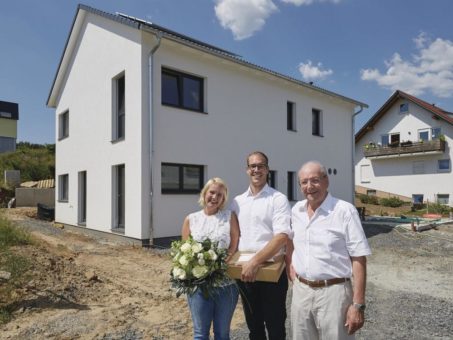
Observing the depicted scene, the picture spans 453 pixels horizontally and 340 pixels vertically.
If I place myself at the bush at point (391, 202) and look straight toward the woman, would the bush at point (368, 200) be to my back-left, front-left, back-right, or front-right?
front-right

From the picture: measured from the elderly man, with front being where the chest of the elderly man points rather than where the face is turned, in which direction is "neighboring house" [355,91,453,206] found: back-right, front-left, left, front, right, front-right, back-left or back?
back-right

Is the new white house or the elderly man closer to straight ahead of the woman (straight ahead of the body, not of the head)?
the elderly man

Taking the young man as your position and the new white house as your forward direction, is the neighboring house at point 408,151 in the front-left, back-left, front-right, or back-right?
front-right

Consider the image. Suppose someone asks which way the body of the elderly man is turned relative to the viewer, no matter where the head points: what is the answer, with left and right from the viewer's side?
facing the viewer and to the left of the viewer

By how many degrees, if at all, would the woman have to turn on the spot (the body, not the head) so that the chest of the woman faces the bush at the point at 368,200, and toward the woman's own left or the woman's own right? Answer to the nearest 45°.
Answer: approximately 135° to the woman's own left

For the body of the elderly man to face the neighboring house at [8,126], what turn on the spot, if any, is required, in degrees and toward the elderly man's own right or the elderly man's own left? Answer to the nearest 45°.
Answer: approximately 90° to the elderly man's own right

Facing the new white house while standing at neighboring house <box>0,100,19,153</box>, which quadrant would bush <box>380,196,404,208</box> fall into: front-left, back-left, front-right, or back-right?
front-left

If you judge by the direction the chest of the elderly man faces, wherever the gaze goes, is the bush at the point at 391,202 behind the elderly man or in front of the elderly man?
behind

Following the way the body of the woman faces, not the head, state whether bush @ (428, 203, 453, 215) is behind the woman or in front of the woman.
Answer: behind

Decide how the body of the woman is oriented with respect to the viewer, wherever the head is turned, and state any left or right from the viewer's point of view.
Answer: facing the viewer

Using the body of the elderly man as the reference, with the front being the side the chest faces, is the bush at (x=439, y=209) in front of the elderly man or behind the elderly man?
behind

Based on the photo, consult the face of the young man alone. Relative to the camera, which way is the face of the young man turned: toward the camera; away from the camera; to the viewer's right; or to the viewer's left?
toward the camera

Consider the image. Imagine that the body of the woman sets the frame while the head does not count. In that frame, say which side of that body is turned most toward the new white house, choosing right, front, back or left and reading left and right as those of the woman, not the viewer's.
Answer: back
